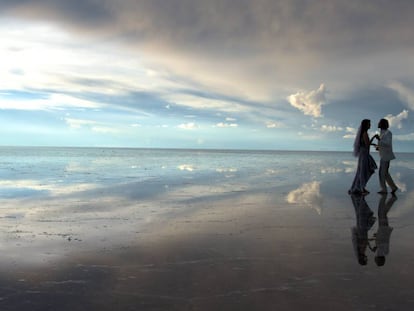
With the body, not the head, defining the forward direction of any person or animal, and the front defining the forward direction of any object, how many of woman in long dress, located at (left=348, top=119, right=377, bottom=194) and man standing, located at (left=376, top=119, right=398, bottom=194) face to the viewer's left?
1

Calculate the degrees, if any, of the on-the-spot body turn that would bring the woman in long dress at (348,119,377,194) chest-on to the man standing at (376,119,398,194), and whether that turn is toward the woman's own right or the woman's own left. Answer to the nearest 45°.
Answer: approximately 45° to the woman's own left

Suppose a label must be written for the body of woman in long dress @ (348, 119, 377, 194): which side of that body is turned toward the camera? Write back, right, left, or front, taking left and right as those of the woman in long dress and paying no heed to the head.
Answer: right

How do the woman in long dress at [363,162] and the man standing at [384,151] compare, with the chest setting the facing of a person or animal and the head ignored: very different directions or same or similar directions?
very different directions

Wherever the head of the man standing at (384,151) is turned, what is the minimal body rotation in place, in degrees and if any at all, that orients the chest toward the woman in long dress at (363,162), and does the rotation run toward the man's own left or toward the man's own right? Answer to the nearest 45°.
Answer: approximately 45° to the man's own left

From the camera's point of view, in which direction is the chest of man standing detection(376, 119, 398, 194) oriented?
to the viewer's left
